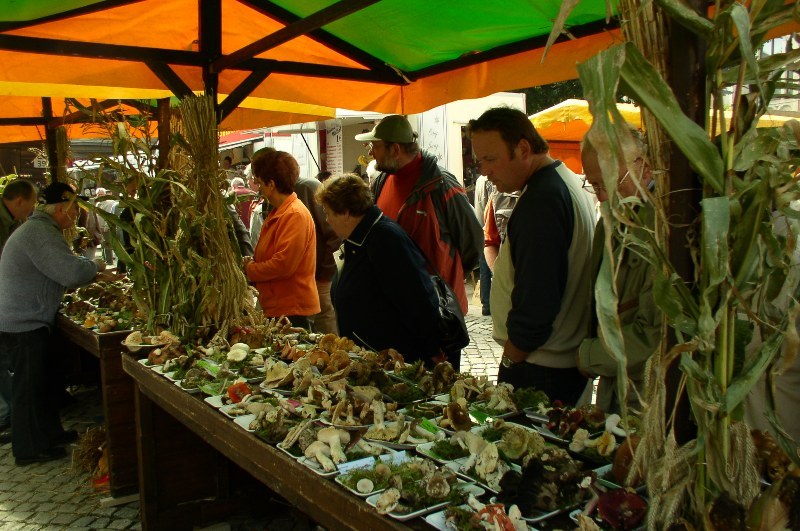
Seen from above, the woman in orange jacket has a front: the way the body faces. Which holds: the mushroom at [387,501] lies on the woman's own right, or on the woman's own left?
on the woman's own left

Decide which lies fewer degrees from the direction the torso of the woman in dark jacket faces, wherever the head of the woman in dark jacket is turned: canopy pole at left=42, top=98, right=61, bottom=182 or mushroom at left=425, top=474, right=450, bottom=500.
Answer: the canopy pole

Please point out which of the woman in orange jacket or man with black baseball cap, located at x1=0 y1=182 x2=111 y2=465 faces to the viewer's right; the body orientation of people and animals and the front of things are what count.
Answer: the man with black baseball cap

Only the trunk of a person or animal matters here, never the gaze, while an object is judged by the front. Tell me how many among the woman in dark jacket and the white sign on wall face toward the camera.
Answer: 1

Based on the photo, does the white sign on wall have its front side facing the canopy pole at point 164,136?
yes

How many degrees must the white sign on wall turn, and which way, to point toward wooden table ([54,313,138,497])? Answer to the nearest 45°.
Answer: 0° — it already faces it

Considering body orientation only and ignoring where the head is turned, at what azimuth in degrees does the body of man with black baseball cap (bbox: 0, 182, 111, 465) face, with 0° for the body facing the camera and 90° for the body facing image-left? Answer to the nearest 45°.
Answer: approximately 270°

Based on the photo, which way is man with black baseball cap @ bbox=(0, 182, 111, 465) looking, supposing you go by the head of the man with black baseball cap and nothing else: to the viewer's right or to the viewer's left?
to the viewer's right

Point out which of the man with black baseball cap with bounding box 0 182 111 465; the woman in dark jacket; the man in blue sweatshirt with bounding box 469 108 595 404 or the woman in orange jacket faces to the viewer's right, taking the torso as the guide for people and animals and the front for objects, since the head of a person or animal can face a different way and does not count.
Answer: the man with black baseball cap

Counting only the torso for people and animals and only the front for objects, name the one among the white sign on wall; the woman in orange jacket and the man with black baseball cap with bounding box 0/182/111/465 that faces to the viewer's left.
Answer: the woman in orange jacket

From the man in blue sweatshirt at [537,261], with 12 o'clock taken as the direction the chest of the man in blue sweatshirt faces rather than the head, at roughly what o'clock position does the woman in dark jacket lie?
The woman in dark jacket is roughly at 1 o'clock from the man in blue sweatshirt.

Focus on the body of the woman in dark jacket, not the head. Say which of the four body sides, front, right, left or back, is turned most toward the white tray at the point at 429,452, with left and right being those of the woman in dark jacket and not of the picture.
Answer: left
